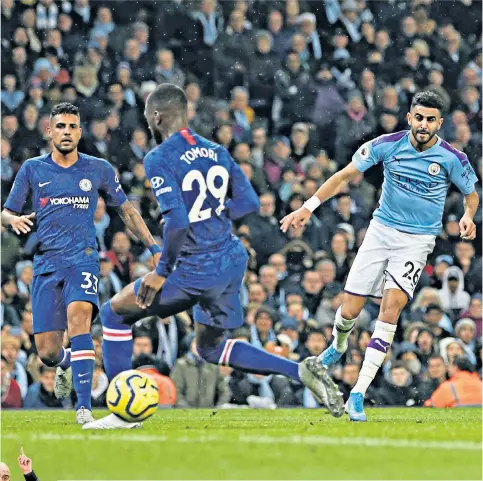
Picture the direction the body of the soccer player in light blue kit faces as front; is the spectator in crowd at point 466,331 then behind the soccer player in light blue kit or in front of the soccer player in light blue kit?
behind

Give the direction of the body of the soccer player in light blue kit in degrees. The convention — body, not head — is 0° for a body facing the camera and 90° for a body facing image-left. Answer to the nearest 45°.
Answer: approximately 0°

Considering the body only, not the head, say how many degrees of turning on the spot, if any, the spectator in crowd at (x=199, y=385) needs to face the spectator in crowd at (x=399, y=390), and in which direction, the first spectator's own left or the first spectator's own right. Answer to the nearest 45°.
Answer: approximately 90° to the first spectator's own left

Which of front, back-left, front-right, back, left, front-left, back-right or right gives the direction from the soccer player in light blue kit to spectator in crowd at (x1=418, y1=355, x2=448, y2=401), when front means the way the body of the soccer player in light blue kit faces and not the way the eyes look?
back

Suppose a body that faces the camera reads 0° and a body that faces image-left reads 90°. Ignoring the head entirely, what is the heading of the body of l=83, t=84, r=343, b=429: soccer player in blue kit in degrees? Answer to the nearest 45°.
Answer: approximately 135°
